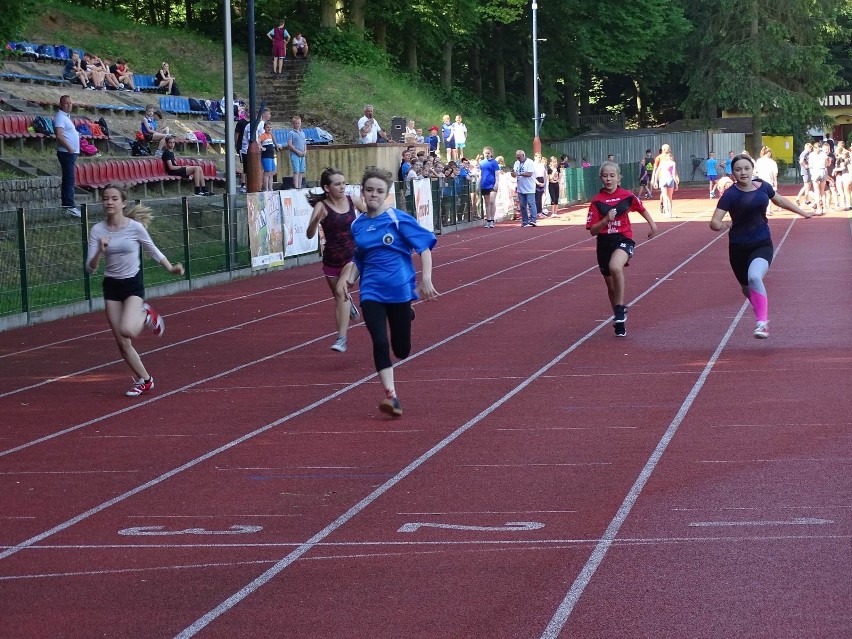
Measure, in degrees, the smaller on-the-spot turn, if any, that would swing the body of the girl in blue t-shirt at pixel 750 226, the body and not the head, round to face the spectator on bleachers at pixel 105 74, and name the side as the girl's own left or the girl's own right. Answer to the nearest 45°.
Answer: approximately 135° to the girl's own right

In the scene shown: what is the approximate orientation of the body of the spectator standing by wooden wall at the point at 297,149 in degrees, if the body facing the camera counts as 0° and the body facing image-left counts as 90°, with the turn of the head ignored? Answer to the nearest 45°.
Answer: approximately 315°

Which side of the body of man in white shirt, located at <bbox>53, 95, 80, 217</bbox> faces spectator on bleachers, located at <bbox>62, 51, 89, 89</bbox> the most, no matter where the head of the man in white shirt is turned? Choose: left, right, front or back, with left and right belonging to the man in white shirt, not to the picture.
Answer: left

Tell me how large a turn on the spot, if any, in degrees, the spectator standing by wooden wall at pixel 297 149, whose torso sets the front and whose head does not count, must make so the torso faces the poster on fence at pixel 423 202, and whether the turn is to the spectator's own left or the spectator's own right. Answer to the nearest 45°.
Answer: approximately 90° to the spectator's own left

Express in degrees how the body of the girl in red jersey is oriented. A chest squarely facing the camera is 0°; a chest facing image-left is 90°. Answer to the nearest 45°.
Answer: approximately 0°
